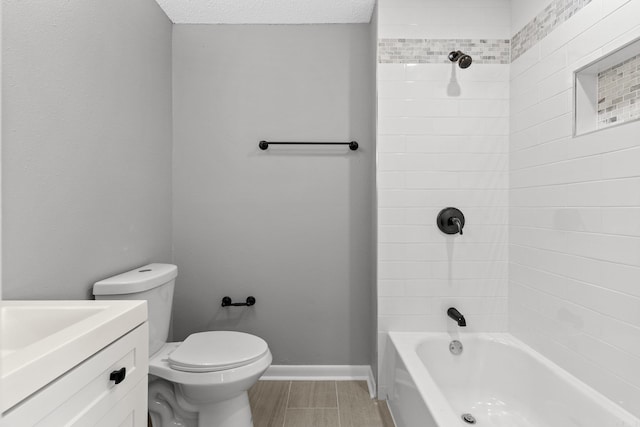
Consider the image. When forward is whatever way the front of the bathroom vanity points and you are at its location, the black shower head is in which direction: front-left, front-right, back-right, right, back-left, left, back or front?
front-left

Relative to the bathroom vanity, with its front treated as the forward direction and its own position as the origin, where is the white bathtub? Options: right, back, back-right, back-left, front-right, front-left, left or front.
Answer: front-left

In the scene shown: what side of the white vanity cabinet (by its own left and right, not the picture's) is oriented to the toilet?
left

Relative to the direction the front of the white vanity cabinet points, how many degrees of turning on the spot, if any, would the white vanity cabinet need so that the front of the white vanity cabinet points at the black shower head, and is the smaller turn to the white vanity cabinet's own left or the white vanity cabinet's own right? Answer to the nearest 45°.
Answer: approximately 45° to the white vanity cabinet's own left

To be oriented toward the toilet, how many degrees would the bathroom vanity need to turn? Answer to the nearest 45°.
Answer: approximately 90° to its left

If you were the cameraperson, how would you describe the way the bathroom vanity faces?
facing the viewer and to the right of the viewer

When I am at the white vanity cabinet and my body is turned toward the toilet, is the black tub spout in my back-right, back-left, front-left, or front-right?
front-right

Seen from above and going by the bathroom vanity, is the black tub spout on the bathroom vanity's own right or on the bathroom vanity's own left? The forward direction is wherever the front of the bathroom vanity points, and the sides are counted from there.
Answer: on the bathroom vanity's own left

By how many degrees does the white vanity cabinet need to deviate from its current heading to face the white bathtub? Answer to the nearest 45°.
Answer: approximately 45° to its left

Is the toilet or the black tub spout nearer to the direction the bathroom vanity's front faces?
the black tub spout
